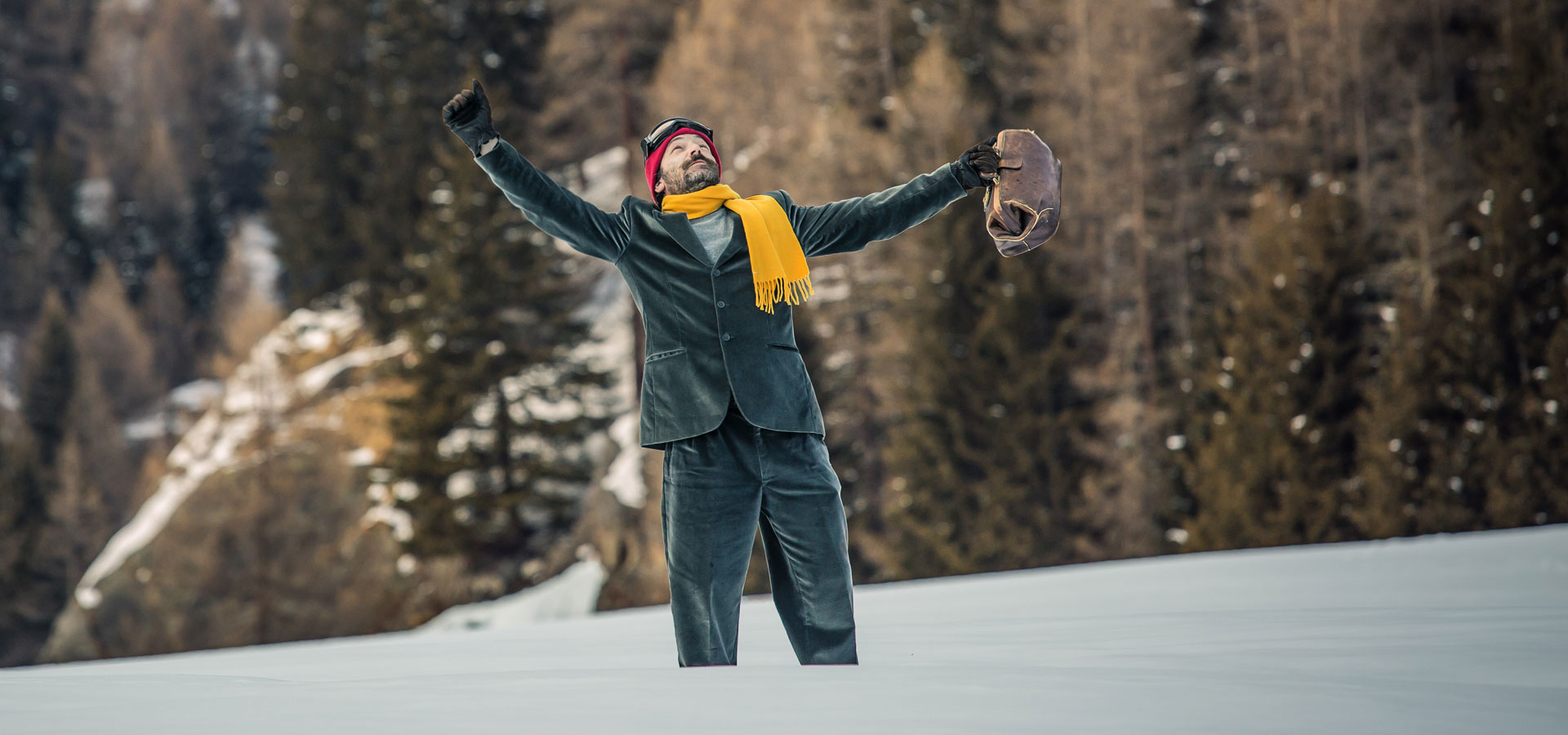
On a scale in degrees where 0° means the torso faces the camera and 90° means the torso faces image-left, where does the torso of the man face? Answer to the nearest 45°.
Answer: approximately 0°

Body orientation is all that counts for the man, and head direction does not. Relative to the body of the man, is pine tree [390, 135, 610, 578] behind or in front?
behind

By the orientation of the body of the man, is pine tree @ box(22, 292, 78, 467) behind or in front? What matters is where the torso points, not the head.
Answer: behind

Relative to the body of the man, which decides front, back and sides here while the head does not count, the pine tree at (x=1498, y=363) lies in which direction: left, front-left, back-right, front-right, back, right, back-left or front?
back-left

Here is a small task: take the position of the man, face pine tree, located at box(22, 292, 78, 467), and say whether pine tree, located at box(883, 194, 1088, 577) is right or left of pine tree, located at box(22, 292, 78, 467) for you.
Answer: right

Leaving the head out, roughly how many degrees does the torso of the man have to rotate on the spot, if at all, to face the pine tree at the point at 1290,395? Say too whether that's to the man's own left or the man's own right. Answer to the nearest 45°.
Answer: approximately 135° to the man's own left

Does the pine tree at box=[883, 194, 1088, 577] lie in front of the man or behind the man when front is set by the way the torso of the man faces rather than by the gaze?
behind
